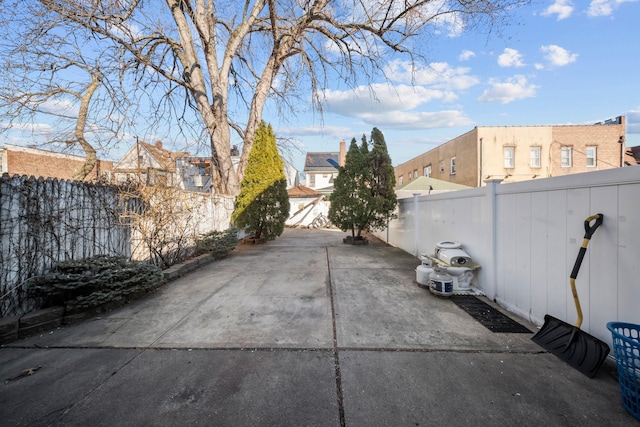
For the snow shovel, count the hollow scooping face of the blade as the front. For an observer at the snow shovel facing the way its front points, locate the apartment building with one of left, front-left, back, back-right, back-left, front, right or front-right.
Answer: back-right

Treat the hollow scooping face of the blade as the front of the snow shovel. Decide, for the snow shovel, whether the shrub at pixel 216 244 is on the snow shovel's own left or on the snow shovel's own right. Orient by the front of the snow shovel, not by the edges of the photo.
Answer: on the snow shovel's own right

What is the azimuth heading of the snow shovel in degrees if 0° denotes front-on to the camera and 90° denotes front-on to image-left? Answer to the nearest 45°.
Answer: approximately 45°

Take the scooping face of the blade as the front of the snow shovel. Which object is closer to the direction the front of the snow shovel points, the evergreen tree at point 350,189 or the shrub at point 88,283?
the shrub

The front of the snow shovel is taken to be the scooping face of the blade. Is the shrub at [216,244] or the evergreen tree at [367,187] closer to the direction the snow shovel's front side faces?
the shrub

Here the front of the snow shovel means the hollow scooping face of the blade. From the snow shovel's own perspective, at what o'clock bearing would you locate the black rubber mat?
The black rubber mat is roughly at 3 o'clock from the snow shovel.

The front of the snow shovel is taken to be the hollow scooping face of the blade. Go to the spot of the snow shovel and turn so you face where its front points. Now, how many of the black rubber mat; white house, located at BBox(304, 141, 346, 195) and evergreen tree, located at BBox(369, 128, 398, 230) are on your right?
3

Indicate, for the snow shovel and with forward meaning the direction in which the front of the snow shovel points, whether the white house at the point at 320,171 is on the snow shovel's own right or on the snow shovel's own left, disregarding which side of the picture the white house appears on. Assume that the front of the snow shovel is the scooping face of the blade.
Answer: on the snow shovel's own right

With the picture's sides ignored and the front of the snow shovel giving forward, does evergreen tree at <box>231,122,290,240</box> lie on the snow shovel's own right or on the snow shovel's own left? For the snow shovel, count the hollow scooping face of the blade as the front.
on the snow shovel's own right

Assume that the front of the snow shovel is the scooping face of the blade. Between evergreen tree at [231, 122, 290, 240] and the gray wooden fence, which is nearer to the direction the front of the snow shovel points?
the gray wooden fence
